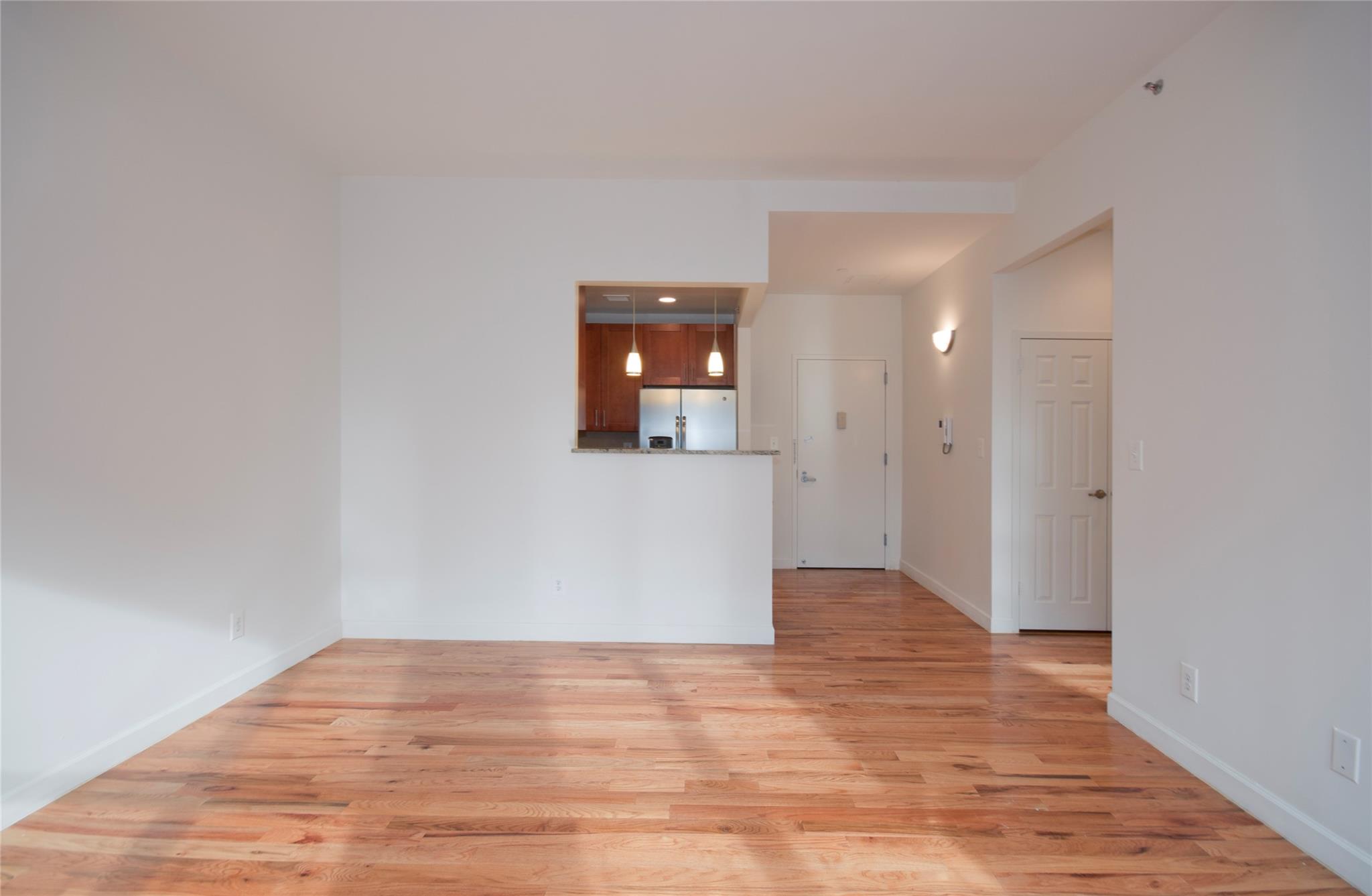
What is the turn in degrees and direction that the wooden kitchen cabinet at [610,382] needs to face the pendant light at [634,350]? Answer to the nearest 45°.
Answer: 0° — it already faces it

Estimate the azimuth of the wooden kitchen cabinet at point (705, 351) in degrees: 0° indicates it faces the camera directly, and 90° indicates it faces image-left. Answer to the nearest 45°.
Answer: approximately 0°

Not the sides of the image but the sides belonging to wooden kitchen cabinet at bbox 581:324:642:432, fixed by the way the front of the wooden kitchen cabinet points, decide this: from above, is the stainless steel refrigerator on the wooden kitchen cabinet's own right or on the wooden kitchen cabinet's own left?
on the wooden kitchen cabinet's own left
